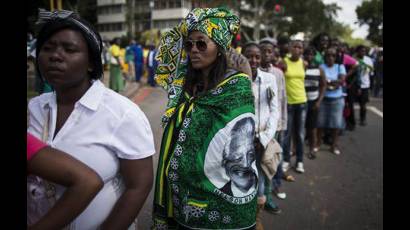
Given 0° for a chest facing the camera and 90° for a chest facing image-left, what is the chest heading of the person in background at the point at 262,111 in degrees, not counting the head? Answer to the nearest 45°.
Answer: approximately 0°

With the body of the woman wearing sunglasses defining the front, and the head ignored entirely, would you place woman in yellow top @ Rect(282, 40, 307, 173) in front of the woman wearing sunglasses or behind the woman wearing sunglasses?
behind
